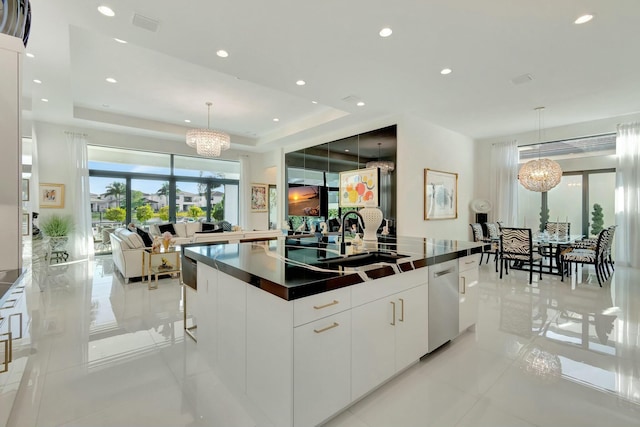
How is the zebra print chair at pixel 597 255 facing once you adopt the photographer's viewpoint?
facing to the left of the viewer

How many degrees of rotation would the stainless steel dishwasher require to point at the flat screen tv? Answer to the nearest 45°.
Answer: approximately 180°

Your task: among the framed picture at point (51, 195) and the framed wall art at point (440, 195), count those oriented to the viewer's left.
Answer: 0

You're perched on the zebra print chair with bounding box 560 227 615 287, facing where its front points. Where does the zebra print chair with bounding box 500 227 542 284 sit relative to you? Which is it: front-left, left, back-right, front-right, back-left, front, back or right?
front-left

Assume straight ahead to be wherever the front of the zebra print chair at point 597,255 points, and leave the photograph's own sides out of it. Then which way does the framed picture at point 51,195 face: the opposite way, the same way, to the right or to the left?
the opposite way

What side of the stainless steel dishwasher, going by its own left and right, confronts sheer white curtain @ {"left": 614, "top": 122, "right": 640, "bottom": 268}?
left

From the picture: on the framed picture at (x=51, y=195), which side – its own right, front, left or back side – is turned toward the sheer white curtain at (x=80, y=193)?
left

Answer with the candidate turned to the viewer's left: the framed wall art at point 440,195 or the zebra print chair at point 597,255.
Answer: the zebra print chair

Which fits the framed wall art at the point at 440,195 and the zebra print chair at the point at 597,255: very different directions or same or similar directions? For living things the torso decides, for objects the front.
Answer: very different directions

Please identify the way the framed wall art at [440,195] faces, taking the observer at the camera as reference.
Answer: facing the viewer and to the right of the viewer

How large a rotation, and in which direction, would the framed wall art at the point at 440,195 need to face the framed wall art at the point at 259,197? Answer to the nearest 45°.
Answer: approximately 135° to its right

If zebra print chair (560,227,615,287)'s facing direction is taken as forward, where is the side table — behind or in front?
in front

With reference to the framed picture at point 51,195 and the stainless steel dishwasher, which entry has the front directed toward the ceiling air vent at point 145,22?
the framed picture
